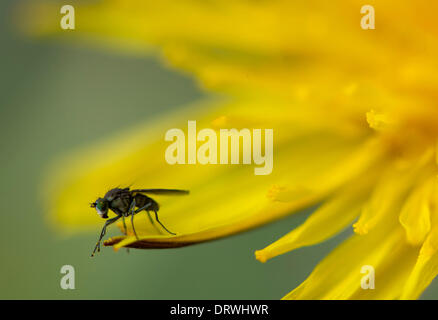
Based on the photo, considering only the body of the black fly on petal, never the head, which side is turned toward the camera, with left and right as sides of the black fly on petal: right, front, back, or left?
left
